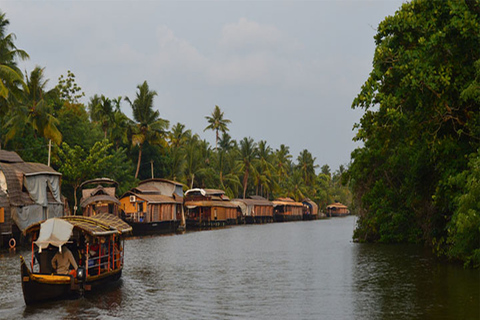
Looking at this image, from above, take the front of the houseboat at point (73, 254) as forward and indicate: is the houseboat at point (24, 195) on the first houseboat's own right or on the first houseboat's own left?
on the first houseboat's own right
